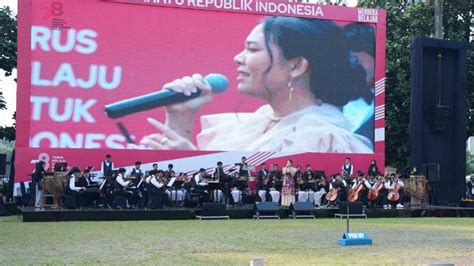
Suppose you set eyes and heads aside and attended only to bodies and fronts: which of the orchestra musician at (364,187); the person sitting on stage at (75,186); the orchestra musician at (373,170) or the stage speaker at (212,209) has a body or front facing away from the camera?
the stage speaker

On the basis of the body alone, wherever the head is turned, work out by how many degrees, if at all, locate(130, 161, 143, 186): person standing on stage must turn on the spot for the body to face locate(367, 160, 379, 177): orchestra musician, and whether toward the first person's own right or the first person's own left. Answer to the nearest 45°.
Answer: approximately 45° to the first person's own left

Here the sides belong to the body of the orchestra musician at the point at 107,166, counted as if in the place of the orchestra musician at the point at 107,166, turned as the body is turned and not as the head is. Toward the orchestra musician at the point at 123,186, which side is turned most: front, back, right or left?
front

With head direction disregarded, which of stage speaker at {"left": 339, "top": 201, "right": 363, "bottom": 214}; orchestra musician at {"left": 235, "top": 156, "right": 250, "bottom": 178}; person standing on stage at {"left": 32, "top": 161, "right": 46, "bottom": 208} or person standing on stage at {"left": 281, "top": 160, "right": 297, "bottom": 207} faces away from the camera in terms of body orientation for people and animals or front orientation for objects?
the stage speaker

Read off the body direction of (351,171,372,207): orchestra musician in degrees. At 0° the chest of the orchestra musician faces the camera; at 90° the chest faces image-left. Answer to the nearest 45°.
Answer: approximately 45°

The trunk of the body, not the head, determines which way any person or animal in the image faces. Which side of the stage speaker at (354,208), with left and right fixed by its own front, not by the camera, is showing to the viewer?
back

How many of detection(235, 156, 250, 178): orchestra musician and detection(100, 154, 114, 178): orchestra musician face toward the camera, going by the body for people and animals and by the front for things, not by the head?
2
